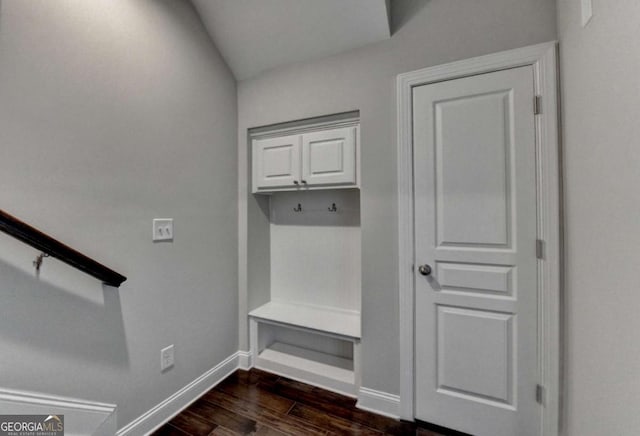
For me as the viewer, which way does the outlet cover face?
facing the viewer and to the right of the viewer

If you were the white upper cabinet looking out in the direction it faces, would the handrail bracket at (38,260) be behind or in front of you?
in front

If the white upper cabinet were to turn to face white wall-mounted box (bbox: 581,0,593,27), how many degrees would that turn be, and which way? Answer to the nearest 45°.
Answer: approximately 90° to its left

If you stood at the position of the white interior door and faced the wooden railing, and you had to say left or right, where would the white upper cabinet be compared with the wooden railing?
right

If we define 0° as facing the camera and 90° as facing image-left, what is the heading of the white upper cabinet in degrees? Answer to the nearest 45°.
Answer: approximately 45°

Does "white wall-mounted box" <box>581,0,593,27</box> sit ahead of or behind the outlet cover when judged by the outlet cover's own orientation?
ahead

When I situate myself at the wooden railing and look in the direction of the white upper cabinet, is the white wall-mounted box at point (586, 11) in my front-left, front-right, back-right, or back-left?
front-right

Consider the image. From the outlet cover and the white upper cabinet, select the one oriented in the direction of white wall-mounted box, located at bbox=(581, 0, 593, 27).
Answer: the outlet cover

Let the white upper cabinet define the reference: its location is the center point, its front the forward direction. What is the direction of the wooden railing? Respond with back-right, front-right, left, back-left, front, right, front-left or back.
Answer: front

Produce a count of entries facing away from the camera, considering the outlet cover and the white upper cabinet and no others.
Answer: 0

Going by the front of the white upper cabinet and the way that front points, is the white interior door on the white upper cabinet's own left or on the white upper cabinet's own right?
on the white upper cabinet's own left
